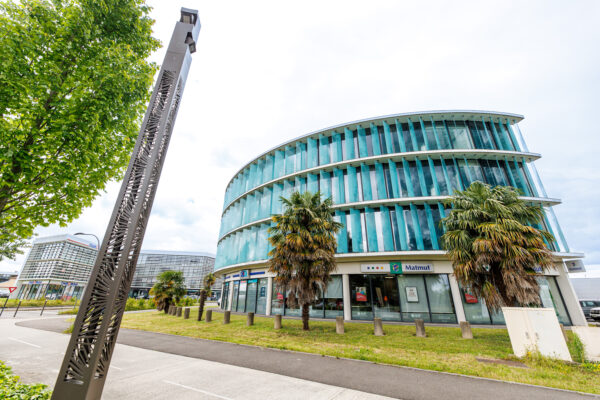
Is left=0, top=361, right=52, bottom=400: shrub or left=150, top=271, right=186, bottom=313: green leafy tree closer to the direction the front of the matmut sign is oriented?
the shrub

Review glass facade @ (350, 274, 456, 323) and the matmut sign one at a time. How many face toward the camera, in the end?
2

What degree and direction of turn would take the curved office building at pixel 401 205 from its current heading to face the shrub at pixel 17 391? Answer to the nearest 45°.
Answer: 0° — it already faces it

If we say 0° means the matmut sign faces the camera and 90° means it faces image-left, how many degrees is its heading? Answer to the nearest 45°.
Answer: approximately 0°

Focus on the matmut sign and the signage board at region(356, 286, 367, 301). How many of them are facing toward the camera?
2
